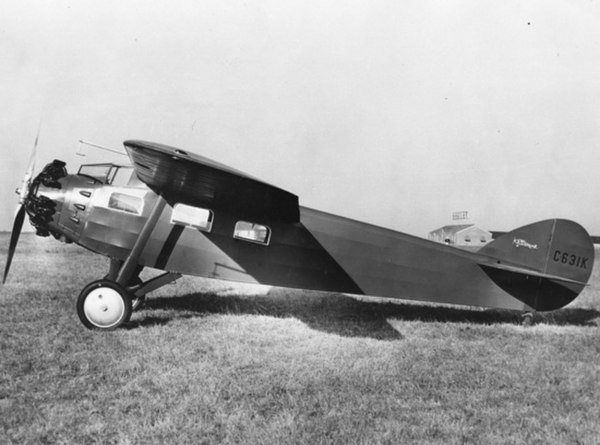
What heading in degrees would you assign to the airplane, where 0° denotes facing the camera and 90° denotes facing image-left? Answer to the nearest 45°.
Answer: approximately 90°
